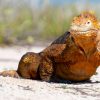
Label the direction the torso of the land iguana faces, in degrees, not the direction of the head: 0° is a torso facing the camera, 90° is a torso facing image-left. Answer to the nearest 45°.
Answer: approximately 315°
